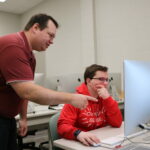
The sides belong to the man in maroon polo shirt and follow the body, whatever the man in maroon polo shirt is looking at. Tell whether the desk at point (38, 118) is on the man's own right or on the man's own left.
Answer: on the man's own left

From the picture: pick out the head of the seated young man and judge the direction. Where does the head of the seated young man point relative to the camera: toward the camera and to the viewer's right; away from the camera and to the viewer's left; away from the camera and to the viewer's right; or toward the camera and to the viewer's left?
toward the camera and to the viewer's right

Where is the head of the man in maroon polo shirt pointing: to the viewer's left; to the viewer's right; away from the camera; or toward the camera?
to the viewer's right

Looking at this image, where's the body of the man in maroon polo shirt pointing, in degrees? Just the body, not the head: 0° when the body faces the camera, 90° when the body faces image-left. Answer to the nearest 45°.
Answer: approximately 270°

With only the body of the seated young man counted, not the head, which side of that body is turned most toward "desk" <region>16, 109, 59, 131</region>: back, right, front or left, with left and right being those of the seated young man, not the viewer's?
back

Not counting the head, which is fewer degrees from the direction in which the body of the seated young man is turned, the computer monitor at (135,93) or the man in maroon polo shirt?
the computer monitor

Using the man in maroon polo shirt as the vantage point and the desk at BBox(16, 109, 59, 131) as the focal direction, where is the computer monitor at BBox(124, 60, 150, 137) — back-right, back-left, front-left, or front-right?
back-right

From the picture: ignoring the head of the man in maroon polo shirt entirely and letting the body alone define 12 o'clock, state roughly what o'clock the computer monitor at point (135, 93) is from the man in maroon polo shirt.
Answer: The computer monitor is roughly at 1 o'clock from the man in maroon polo shirt.
